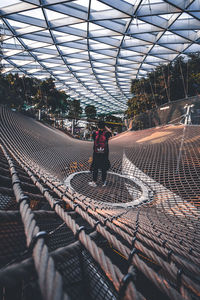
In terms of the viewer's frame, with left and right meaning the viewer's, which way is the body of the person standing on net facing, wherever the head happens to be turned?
facing away from the viewer
